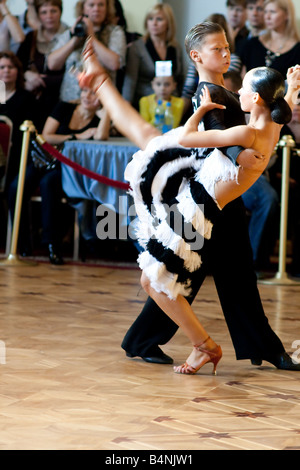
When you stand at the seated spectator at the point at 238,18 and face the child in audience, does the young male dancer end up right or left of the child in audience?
left

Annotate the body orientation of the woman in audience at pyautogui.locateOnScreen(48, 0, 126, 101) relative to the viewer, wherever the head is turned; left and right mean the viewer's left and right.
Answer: facing the viewer

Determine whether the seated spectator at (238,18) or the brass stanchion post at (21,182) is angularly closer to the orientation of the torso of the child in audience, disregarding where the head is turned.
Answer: the brass stanchion post

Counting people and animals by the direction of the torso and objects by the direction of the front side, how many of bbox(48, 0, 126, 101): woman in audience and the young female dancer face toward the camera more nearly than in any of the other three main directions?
1

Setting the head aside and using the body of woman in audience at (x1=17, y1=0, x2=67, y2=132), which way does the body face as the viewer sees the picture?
toward the camera

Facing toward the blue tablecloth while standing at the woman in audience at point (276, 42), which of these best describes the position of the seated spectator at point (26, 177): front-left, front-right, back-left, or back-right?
front-right

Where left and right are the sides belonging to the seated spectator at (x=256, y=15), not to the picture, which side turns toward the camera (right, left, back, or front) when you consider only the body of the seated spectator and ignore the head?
front

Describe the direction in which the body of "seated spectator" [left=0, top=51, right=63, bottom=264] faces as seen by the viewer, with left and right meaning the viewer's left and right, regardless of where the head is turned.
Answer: facing the viewer and to the right of the viewer

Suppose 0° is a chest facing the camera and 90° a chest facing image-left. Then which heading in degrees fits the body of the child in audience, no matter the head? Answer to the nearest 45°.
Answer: approximately 0°

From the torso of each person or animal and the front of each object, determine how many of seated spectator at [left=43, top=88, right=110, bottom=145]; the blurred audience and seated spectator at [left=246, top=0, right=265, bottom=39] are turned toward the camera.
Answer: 3
